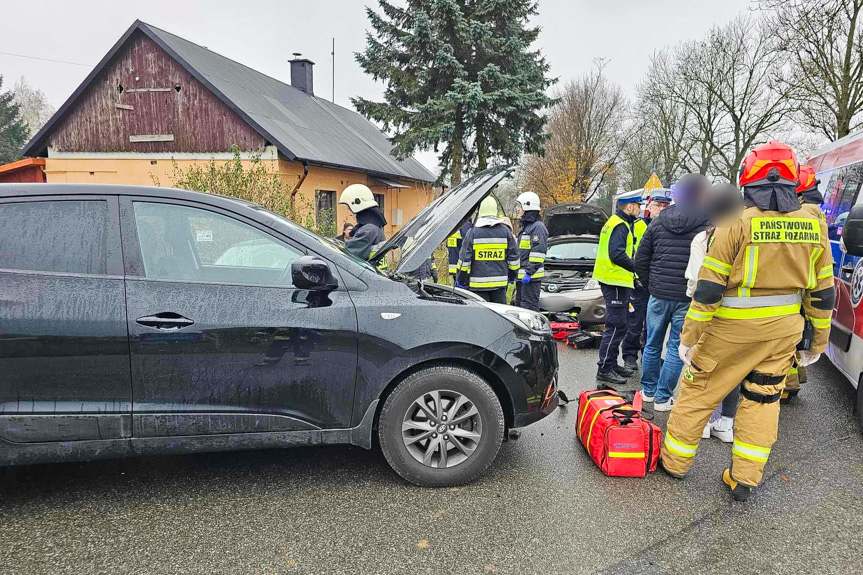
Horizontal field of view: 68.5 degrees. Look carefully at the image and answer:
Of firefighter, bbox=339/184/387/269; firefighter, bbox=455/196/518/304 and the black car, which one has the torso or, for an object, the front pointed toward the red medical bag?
the black car

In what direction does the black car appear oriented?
to the viewer's right

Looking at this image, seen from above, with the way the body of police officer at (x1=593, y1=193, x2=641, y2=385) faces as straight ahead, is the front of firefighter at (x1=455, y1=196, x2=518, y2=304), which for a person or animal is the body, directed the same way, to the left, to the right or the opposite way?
to the left

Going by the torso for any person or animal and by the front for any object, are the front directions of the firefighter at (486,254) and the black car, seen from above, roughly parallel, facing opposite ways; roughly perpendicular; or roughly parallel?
roughly perpendicular

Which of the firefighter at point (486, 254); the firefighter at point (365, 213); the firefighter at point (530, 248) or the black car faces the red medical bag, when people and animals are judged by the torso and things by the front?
the black car

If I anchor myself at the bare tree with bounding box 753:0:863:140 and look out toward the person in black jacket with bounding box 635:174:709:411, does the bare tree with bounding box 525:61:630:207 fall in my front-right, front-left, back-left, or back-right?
back-right
